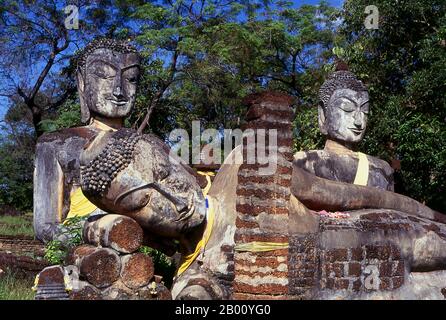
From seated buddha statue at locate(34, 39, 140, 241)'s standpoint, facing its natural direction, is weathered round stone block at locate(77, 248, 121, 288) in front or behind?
in front

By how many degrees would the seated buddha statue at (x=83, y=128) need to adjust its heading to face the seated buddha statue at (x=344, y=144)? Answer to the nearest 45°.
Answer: approximately 45° to its left

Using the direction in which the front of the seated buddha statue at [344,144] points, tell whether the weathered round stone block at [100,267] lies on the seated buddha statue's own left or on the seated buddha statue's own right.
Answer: on the seated buddha statue's own right

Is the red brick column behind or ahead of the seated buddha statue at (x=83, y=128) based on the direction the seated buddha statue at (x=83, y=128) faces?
ahead

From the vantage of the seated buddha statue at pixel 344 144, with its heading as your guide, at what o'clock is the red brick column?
The red brick column is roughly at 2 o'clock from the seated buddha statue.

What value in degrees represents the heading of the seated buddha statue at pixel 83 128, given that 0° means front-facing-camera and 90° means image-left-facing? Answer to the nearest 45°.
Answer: approximately 315°

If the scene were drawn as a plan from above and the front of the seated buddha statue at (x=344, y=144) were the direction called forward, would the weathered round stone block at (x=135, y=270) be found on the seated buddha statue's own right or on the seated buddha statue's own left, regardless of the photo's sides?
on the seated buddha statue's own right

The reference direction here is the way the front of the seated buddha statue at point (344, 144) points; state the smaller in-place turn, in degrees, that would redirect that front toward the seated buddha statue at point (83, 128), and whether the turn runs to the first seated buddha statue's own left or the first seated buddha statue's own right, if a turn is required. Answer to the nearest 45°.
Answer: approximately 135° to the first seated buddha statue's own right
